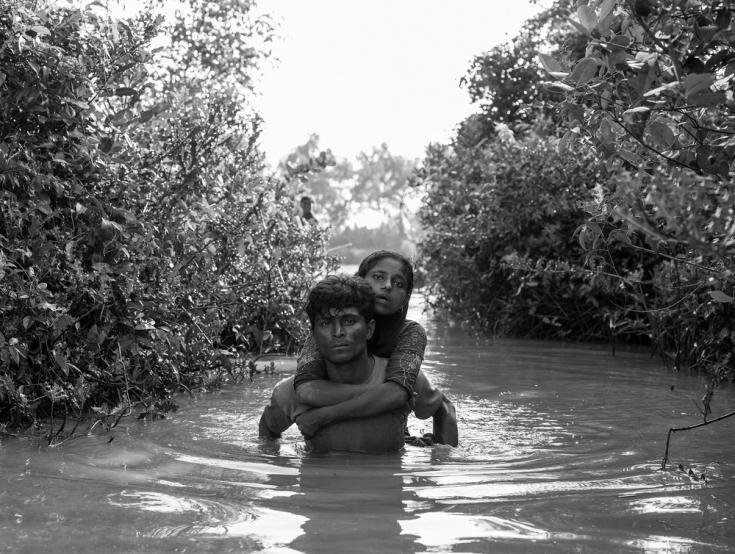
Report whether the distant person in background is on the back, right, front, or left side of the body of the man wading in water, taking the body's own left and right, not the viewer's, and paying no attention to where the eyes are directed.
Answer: back

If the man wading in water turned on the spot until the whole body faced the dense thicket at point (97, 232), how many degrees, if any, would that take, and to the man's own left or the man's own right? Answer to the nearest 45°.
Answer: approximately 135° to the man's own right

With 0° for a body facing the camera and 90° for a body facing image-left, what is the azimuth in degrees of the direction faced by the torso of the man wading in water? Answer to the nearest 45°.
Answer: approximately 0°

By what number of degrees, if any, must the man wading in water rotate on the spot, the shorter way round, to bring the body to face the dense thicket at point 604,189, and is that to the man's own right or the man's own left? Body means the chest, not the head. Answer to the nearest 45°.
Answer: approximately 135° to the man's own left
